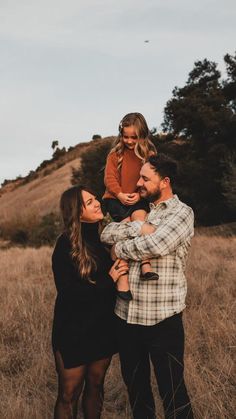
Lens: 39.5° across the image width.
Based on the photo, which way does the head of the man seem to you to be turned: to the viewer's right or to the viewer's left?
to the viewer's left

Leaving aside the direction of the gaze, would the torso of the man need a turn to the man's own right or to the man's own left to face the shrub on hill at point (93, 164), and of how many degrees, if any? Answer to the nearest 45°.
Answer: approximately 135° to the man's own right

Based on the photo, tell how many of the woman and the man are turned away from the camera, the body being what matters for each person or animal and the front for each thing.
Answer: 0

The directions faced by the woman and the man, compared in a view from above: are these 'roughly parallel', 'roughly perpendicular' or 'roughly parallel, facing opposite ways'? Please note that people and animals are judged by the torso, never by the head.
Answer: roughly perpendicular

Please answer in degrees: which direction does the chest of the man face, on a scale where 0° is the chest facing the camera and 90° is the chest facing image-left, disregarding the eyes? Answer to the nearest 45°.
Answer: approximately 45°

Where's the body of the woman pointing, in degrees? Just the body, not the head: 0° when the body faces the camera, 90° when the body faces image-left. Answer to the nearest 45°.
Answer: approximately 315°

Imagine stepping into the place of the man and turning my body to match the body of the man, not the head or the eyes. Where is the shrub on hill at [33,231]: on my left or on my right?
on my right

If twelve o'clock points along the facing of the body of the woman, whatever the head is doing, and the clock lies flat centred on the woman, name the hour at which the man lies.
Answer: The man is roughly at 11 o'clock from the woman.

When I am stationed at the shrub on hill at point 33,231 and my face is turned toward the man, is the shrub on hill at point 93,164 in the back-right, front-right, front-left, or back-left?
back-left
